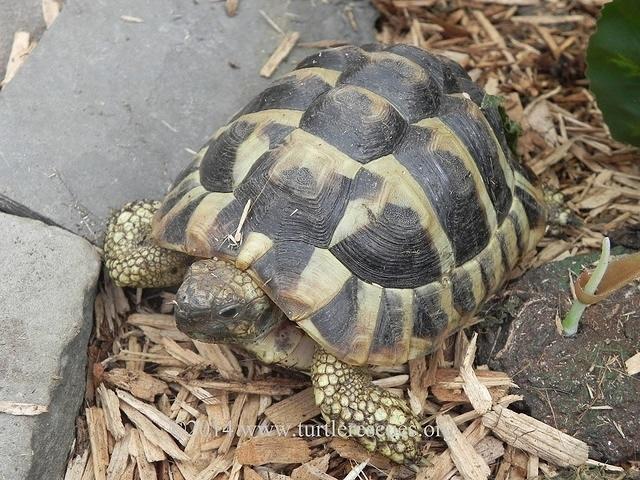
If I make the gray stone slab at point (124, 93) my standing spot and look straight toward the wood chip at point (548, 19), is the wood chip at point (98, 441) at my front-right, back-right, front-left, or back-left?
back-right

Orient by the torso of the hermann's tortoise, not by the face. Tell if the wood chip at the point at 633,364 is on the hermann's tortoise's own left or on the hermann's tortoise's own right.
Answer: on the hermann's tortoise's own left

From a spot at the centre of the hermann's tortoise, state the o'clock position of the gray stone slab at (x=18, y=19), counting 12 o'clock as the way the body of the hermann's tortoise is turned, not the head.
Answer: The gray stone slab is roughly at 3 o'clock from the hermann's tortoise.

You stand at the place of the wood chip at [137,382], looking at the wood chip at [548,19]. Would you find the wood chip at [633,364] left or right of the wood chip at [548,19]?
right

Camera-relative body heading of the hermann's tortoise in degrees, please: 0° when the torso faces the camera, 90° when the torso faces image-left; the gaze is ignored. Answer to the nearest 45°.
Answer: approximately 45°

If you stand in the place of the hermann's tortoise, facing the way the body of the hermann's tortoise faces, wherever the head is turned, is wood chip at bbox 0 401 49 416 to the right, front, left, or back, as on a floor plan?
front

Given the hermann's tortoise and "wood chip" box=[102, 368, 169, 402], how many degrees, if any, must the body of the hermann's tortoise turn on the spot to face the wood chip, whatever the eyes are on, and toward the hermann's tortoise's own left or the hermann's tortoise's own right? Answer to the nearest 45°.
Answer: approximately 45° to the hermann's tortoise's own right

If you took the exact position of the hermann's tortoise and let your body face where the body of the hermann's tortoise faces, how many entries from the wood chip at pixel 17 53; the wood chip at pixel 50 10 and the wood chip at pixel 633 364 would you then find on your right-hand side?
2

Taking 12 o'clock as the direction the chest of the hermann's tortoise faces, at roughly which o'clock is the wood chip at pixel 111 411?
The wood chip is roughly at 1 o'clock from the hermann's tortoise.

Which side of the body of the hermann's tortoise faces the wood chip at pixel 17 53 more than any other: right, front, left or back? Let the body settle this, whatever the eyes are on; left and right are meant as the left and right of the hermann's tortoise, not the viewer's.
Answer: right

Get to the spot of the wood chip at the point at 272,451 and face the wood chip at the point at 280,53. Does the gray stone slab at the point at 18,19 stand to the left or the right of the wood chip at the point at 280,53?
left

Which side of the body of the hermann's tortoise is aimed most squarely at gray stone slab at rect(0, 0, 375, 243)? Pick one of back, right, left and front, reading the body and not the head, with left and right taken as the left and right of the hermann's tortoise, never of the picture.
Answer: right
